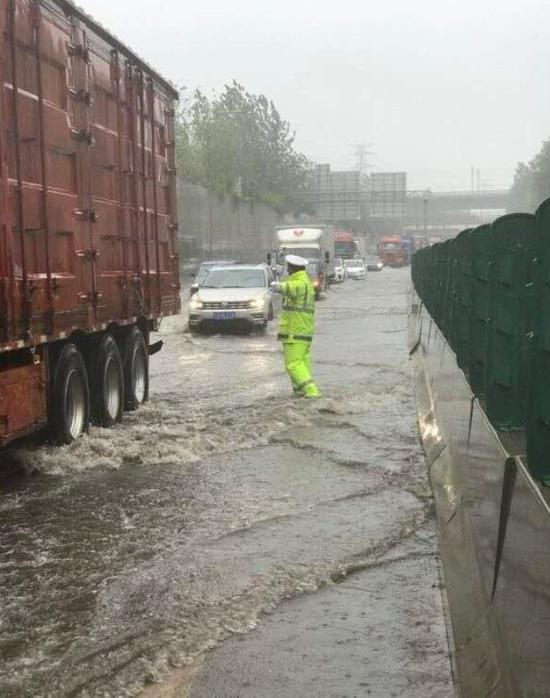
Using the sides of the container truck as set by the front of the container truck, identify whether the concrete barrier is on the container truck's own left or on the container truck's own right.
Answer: on the container truck's own left

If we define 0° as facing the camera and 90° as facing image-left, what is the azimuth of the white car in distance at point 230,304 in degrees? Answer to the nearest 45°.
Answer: approximately 0°

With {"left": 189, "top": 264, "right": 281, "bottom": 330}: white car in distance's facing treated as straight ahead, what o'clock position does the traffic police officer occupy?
The traffic police officer is roughly at 12 o'clock from the white car in distance.

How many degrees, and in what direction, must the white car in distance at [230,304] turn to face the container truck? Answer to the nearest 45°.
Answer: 0° — it already faces it

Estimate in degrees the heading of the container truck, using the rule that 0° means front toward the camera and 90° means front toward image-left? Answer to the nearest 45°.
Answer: approximately 45°

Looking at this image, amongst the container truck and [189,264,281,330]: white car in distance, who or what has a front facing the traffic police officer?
the white car in distance

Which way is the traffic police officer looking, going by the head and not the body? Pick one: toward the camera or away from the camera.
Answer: away from the camera
